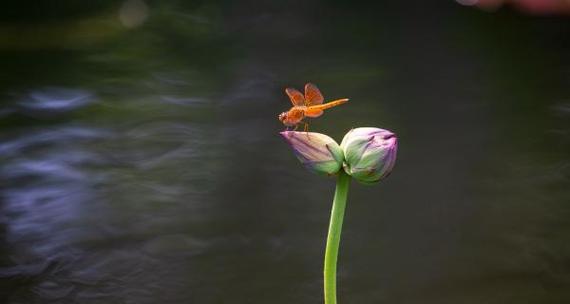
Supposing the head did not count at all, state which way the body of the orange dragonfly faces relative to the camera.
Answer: to the viewer's left
